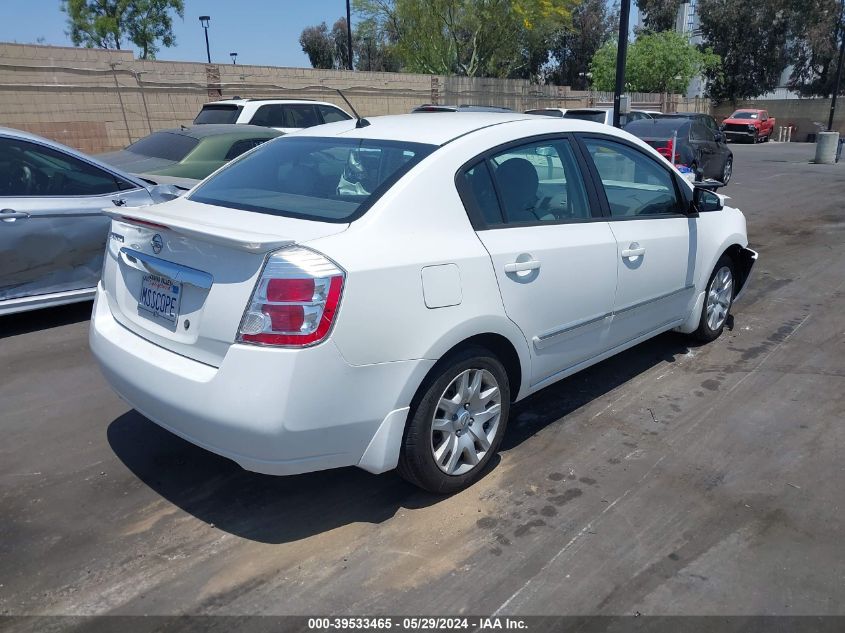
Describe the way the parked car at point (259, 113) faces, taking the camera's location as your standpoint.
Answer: facing away from the viewer and to the right of the viewer

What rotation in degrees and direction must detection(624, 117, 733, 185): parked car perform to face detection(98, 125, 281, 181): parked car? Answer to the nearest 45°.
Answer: approximately 180°

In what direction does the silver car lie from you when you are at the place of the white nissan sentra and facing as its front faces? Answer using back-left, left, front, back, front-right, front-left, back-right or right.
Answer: left

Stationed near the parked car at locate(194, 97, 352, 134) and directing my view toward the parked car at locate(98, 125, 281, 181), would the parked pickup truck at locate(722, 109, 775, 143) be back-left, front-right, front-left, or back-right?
back-left

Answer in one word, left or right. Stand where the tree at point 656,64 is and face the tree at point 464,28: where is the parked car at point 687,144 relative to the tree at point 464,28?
left

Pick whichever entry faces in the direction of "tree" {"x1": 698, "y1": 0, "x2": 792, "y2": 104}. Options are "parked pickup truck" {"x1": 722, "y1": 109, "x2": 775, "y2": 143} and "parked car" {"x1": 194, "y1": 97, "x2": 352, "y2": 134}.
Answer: "parked car" {"x1": 194, "y1": 97, "x2": 352, "y2": 134}

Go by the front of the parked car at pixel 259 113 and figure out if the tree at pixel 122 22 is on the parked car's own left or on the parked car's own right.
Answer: on the parked car's own left

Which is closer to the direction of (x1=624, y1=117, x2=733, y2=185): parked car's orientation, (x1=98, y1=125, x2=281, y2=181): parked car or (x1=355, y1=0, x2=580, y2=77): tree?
the tree

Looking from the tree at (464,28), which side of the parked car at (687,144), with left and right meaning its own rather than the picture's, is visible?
left

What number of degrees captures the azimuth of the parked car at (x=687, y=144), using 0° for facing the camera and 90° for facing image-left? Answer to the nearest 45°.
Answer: approximately 225°
